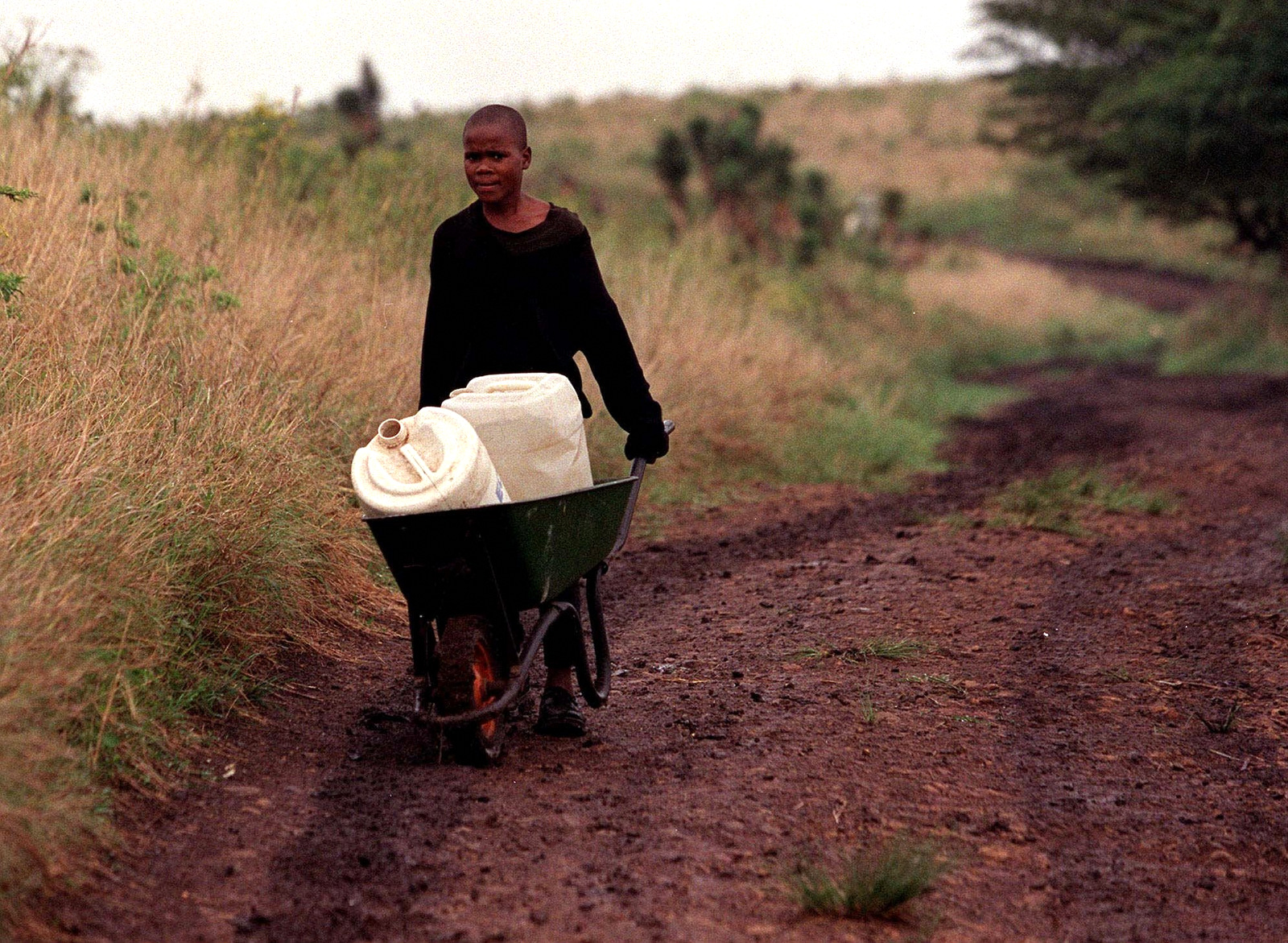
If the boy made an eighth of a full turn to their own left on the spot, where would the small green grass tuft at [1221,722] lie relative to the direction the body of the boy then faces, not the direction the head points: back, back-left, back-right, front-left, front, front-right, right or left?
front-left

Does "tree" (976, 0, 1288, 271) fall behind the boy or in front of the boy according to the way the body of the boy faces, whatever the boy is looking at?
behind

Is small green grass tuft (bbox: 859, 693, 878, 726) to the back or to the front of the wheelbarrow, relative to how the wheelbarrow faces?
to the back

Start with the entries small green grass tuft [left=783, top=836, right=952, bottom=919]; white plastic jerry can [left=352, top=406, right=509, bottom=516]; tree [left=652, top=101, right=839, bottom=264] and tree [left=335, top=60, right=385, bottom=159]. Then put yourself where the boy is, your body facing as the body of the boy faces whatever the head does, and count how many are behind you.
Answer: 2

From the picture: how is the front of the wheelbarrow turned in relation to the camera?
facing the viewer and to the left of the viewer

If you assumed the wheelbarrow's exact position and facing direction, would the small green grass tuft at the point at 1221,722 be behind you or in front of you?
behind

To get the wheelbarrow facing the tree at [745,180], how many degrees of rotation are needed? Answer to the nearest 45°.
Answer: approximately 135° to its right

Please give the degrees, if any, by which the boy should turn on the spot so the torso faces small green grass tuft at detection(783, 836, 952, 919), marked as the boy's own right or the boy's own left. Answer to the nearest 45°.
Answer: approximately 45° to the boy's own left

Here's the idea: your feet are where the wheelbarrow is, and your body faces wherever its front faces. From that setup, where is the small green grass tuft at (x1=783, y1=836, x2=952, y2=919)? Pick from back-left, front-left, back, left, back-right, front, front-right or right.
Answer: left

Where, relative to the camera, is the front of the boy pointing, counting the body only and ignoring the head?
toward the camera

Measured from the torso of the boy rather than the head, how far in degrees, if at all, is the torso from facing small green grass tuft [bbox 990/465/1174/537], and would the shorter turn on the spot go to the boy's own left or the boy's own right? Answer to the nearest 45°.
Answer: approximately 135° to the boy's own left
